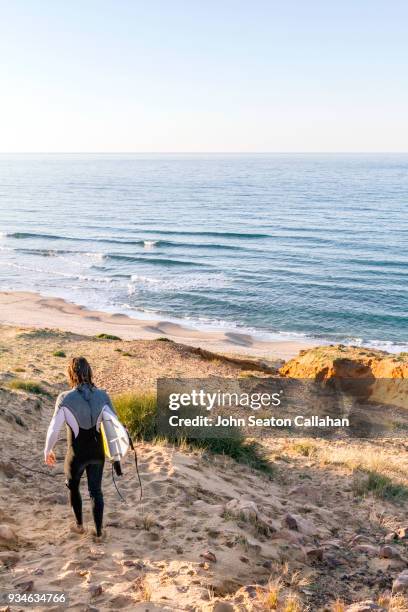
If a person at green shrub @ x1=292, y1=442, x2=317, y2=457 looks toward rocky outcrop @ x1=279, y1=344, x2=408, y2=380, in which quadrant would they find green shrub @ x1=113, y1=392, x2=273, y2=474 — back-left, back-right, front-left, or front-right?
back-left

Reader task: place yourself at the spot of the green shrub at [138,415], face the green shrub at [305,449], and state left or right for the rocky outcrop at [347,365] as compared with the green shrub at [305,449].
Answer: left

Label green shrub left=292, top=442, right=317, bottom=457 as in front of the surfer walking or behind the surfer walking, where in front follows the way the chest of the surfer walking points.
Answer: in front

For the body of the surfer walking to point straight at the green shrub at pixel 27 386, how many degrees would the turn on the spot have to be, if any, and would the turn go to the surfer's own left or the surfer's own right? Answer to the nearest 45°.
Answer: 0° — they already face it

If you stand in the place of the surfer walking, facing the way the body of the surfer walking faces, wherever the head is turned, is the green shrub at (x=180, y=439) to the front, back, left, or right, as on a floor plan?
front

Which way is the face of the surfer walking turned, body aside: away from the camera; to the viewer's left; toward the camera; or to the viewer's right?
away from the camera

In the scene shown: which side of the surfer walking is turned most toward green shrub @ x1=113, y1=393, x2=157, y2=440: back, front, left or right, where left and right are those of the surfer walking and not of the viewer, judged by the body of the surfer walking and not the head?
front

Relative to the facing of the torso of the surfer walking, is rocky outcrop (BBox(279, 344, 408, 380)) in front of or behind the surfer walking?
in front

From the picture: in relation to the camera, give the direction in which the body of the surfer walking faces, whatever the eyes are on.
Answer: away from the camera
